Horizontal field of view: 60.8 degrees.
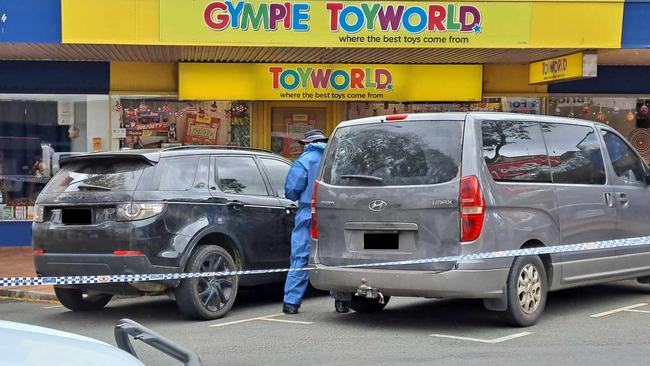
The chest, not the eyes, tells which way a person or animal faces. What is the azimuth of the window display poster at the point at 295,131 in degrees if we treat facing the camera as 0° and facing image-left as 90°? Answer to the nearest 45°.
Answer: approximately 0°

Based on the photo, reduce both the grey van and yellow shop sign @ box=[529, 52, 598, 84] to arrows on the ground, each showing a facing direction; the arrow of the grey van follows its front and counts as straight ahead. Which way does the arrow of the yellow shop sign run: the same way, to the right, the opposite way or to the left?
the opposite way

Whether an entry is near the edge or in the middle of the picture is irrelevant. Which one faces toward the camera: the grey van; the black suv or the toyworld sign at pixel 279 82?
the toyworld sign

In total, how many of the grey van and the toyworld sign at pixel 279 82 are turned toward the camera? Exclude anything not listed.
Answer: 1

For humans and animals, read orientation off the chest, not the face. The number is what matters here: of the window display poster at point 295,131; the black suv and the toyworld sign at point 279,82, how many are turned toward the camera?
2

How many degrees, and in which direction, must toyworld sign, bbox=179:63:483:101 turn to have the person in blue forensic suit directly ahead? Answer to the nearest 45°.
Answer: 0° — it already faces them

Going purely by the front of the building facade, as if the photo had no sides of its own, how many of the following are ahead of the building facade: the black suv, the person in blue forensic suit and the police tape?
3

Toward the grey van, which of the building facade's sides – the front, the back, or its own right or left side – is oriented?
front

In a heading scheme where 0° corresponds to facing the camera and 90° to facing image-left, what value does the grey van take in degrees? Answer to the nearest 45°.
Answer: approximately 225°

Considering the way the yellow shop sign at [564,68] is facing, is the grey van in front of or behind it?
in front
